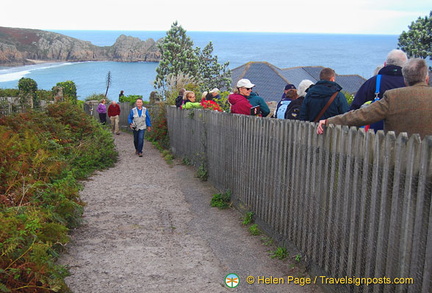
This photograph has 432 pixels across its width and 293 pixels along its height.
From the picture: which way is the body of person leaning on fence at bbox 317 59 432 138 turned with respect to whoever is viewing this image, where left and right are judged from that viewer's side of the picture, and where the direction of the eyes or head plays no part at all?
facing away from the viewer

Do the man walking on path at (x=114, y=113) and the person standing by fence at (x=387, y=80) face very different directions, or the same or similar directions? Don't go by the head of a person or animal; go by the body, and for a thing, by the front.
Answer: very different directions

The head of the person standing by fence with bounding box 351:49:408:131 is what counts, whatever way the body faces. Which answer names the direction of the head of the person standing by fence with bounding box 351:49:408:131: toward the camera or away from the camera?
away from the camera

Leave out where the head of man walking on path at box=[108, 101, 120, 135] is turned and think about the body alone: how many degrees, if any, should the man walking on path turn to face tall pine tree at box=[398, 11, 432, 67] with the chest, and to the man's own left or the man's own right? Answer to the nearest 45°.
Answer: approximately 90° to the man's own left

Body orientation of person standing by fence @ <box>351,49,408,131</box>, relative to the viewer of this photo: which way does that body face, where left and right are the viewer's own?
facing away from the viewer and to the left of the viewer

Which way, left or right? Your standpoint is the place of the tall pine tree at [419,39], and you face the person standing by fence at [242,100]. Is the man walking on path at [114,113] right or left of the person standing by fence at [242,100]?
right
